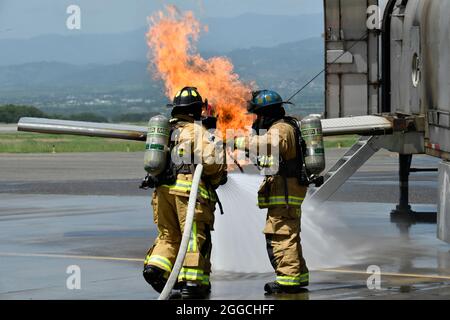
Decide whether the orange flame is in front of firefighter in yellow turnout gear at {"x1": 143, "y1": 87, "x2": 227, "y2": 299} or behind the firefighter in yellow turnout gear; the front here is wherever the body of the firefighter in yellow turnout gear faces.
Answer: in front

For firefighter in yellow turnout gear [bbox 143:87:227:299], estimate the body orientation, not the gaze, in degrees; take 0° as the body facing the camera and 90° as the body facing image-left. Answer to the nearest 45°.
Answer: approximately 225°

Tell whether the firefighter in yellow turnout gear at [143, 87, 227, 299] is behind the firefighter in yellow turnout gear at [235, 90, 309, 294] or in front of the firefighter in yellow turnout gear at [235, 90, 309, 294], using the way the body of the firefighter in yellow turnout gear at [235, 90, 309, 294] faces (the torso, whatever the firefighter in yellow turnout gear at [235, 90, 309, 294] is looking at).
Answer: in front

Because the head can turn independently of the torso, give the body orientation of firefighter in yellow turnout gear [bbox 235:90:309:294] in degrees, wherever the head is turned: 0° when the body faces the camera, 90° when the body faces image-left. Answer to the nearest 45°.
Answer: approximately 90°
